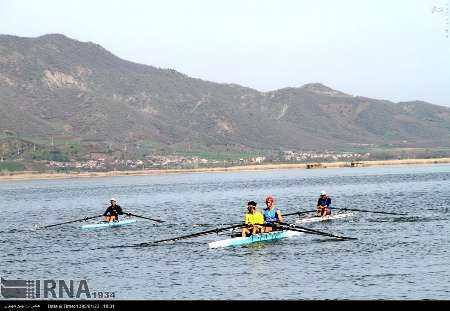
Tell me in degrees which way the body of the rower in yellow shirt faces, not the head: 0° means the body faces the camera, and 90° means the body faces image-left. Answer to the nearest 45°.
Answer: approximately 45°
